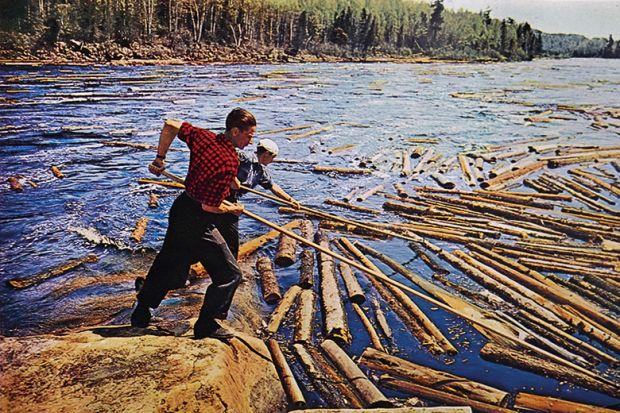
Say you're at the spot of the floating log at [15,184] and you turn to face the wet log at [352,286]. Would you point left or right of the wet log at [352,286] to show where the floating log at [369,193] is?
left

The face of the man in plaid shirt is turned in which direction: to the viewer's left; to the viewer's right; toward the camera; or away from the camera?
to the viewer's right

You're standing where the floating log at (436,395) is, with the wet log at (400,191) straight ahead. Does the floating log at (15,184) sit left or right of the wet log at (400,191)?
left

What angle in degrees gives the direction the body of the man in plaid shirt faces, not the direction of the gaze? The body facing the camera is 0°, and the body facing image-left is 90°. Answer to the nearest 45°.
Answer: approximately 270°

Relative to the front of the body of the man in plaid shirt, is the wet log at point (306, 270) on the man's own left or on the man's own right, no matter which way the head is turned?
on the man's own left

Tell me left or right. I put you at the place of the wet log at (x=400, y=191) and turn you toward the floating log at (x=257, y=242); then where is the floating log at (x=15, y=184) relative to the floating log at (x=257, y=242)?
right

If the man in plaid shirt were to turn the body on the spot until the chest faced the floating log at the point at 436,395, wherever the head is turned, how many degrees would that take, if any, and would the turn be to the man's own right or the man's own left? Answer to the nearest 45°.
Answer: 0° — they already face it

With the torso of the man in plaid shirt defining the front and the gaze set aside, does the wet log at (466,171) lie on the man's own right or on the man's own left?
on the man's own left
